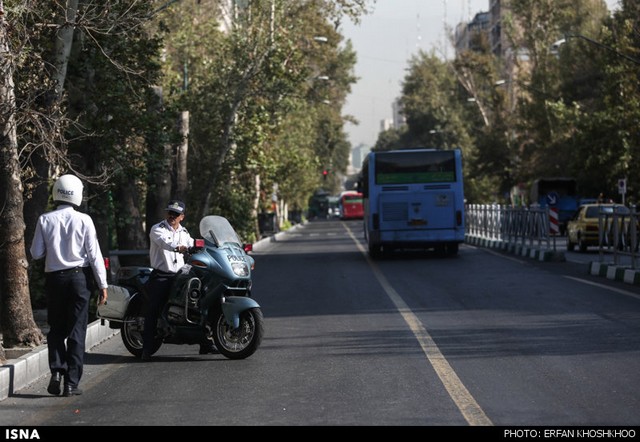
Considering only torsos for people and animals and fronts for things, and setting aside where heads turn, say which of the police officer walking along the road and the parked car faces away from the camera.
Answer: the police officer walking along the road

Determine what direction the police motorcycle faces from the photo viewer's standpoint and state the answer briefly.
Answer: facing the viewer and to the right of the viewer

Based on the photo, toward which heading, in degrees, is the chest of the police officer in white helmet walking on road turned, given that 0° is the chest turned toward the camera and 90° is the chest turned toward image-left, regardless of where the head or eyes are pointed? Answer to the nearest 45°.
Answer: approximately 180°

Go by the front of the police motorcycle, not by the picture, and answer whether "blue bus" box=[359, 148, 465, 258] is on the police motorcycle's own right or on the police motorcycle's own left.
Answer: on the police motorcycle's own left

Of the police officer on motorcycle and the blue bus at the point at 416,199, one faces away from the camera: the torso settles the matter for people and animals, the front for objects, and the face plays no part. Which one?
the blue bus

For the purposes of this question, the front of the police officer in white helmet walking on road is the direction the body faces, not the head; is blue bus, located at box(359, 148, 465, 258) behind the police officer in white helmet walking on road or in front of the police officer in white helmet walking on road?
in front

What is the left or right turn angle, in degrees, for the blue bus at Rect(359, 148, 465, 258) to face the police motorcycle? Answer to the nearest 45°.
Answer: approximately 180°

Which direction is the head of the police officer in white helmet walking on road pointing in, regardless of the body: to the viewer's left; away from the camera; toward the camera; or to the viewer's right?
away from the camera

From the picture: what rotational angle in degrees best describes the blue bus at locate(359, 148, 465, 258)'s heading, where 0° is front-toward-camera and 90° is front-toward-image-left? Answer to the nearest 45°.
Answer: approximately 180°
